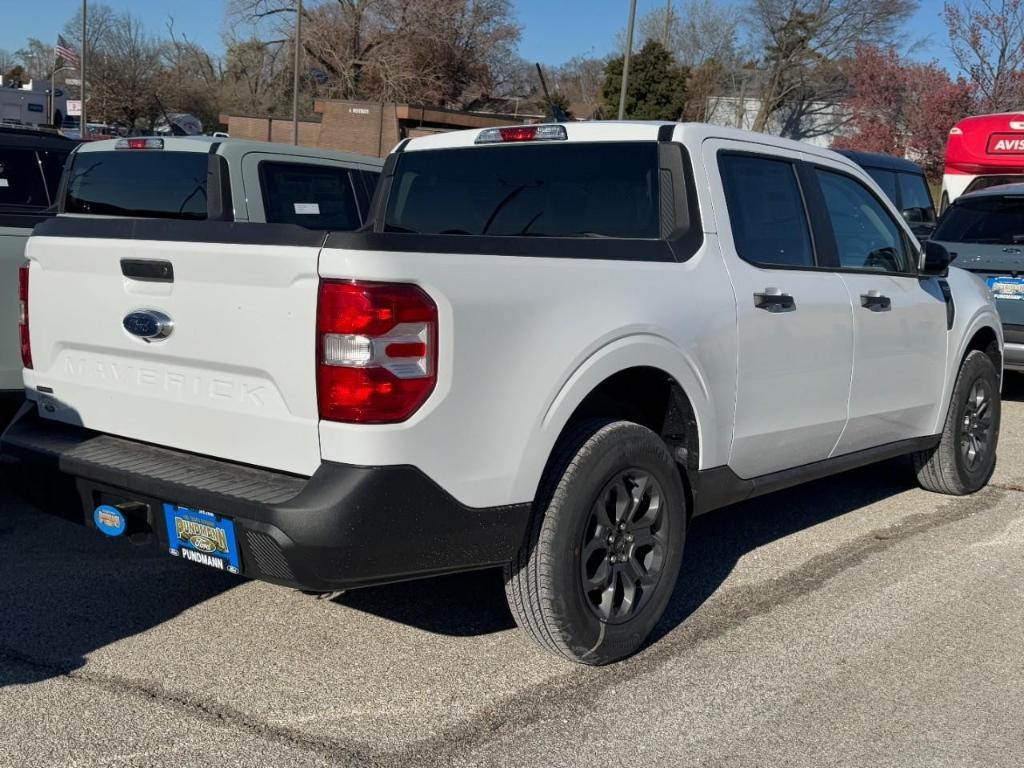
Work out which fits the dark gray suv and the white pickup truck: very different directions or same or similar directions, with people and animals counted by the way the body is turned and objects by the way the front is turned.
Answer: same or similar directions

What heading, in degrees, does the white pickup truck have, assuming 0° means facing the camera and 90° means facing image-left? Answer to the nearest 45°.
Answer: approximately 225°

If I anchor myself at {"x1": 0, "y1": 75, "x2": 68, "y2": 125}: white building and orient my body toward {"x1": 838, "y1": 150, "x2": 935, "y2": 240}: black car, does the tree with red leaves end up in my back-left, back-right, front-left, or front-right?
front-left

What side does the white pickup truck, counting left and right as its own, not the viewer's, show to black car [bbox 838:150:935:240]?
front

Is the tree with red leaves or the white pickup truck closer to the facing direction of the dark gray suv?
the tree with red leaves

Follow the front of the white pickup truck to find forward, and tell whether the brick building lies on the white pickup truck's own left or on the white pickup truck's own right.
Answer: on the white pickup truck's own left

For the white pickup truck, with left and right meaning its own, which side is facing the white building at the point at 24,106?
left

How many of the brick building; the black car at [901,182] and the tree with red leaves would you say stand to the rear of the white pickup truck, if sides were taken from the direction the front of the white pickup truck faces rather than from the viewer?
0

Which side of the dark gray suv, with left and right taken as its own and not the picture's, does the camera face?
back

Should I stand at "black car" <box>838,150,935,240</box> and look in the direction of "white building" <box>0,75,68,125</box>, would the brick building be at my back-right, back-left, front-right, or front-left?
front-right

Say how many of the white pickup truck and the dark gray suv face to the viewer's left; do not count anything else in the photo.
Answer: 0

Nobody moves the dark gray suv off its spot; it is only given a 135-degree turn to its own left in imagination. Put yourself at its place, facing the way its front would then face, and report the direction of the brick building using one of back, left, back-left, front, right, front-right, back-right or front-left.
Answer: right

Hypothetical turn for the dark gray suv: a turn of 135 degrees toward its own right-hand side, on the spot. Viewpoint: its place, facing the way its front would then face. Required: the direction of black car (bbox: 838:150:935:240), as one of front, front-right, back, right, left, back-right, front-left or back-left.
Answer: back-left

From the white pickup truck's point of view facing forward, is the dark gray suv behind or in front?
in front

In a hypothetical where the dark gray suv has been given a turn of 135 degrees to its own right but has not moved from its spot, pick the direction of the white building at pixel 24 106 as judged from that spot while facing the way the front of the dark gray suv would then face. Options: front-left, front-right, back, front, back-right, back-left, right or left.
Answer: back
